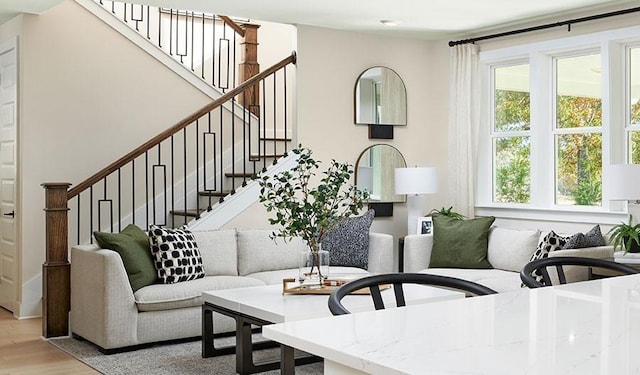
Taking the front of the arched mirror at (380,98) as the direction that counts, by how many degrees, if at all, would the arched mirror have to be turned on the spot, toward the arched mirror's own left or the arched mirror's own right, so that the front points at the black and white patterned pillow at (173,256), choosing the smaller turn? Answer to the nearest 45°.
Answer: approximately 45° to the arched mirror's own right

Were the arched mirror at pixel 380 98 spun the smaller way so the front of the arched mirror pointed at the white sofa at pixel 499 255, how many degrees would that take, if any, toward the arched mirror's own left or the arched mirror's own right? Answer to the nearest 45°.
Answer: approximately 45° to the arched mirror's own left

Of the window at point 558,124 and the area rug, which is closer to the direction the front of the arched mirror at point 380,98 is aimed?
the area rug

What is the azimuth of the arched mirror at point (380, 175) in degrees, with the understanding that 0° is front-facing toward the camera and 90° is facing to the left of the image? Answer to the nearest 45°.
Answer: approximately 0°

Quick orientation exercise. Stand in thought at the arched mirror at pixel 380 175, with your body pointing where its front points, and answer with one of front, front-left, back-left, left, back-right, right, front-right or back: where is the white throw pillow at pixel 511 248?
front-left

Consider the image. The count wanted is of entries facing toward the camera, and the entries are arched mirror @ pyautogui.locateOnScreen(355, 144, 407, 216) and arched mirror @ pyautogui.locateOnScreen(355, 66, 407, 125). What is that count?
2

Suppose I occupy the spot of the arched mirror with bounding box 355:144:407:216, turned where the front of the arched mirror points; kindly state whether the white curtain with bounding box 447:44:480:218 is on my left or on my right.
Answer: on my left

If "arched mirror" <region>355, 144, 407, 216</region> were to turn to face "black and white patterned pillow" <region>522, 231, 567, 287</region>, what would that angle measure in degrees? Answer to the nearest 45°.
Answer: approximately 45° to its left

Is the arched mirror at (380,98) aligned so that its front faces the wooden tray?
yes

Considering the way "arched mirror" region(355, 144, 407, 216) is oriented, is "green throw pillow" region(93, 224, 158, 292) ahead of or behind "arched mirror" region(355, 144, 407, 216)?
ahead

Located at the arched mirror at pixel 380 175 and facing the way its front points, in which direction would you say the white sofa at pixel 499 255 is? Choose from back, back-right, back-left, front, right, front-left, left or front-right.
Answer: front-left

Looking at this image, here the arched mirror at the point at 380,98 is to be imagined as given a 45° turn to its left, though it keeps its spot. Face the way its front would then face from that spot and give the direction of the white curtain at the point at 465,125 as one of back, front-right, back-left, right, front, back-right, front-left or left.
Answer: front-left

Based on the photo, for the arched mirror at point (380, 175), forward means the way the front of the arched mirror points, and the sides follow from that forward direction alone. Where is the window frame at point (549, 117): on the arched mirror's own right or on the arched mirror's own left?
on the arched mirror's own left

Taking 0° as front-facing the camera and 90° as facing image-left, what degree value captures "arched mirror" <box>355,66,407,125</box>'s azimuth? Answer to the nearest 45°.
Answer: approximately 0°
